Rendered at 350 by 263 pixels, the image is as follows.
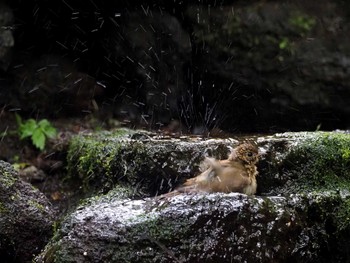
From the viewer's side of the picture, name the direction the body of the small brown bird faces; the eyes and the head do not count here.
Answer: to the viewer's right

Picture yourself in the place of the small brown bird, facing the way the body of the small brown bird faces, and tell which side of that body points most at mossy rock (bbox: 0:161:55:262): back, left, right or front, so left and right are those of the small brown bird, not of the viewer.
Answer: back
